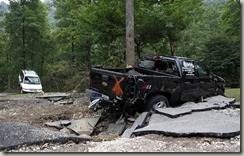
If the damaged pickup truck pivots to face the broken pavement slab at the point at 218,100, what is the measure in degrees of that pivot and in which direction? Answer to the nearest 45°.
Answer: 0° — it already faces it

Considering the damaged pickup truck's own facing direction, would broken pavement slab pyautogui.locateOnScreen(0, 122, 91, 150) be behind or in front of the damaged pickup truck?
behind

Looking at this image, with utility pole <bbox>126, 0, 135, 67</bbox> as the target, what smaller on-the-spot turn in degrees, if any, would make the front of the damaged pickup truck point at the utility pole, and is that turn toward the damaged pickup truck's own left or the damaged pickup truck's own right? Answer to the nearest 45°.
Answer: approximately 45° to the damaged pickup truck's own left

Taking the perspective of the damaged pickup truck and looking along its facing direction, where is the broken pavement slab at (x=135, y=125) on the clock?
The broken pavement slab is roughly at 5 o'clock from the damaged pickup truck.

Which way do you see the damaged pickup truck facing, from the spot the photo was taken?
facing away from the viewer and to the right of the viewer

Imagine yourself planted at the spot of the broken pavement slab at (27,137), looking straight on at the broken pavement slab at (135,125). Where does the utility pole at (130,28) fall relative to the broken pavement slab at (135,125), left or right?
left

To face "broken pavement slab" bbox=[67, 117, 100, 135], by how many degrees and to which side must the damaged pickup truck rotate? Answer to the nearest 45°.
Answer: approximately 180°
